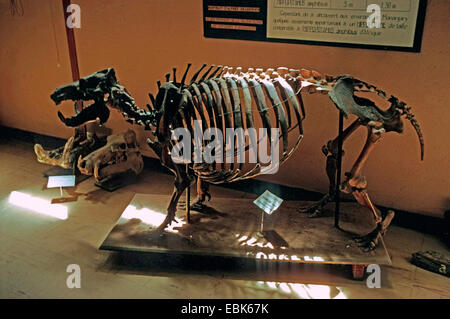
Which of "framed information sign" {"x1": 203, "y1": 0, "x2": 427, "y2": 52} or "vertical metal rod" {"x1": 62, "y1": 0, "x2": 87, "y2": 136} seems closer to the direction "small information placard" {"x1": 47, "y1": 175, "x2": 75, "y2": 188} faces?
the framed information sign

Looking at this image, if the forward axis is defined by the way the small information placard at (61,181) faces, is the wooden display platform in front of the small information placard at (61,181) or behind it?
in front

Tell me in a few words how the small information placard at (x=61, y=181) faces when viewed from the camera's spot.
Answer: facing the viewer

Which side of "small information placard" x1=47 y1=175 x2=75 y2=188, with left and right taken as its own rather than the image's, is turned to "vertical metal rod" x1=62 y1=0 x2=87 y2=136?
back

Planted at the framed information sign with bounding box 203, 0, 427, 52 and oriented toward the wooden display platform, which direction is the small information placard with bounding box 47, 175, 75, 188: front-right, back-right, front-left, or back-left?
front-right

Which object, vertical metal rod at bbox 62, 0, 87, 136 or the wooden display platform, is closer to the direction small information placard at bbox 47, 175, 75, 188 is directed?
the wooden display platform

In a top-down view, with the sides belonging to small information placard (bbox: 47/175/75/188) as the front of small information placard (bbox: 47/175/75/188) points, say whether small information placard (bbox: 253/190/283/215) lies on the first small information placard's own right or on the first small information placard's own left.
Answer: on the first small information placard's own left

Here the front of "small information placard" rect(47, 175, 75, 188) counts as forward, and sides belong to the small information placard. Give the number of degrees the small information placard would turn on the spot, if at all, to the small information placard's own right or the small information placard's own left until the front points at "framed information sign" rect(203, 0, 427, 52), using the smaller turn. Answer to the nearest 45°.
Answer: approximately 90° to the small information placard's own left
